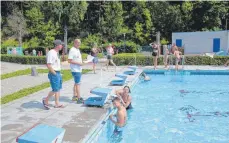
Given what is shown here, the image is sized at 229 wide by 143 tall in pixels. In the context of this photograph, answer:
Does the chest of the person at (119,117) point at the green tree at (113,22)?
no

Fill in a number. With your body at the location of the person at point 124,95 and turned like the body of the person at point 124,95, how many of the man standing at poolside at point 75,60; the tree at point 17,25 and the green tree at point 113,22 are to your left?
0

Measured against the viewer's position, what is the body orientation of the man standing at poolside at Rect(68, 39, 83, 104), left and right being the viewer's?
facing the viewer and to the right of the viewer

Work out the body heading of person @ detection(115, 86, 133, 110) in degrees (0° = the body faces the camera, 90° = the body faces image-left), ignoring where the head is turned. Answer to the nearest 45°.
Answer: approximately 45°

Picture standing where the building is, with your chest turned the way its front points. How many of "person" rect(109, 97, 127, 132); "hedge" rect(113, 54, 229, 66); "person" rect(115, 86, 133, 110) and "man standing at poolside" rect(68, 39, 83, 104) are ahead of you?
4

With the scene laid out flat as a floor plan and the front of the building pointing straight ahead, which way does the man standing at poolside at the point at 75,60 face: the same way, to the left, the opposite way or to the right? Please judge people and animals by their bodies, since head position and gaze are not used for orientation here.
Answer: to the left

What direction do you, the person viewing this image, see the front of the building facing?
facing the viewer

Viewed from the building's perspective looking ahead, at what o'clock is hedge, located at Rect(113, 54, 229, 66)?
The hedge is roughly at 12 o'clock from the building.
